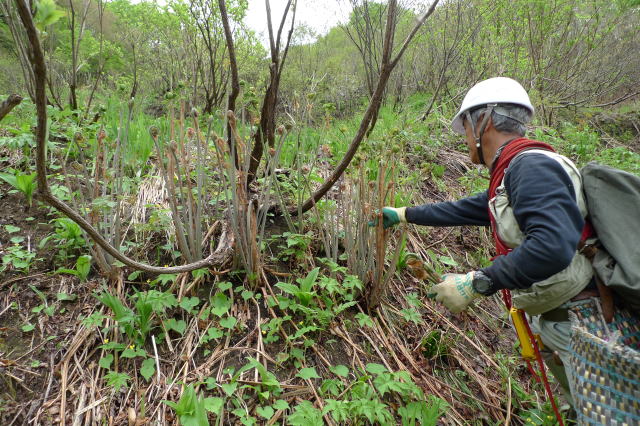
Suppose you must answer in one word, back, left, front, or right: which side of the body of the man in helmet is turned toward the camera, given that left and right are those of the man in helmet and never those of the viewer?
left

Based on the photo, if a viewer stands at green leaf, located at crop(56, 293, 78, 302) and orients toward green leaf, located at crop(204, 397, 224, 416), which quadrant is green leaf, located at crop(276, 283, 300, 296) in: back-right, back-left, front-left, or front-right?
front-left

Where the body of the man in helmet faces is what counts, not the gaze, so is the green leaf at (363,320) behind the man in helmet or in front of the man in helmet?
in front

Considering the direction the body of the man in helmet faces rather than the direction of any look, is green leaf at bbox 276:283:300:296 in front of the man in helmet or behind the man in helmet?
in front

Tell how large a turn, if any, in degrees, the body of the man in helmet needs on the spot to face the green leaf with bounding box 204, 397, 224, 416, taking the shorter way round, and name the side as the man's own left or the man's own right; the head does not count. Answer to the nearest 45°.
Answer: approximately 45° to the man's own left

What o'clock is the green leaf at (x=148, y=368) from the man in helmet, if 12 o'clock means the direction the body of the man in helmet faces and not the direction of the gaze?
The green leaf is roughly at 11 o'clock from the man in helmet.

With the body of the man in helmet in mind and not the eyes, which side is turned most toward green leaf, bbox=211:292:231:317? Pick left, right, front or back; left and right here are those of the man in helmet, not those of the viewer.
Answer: front

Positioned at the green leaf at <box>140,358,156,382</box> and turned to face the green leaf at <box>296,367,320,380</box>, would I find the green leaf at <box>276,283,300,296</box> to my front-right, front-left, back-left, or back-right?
front-left
